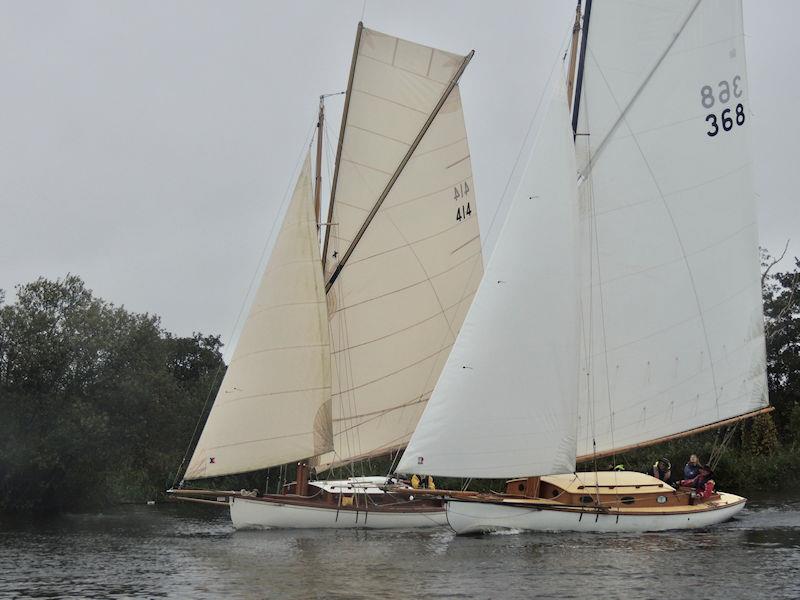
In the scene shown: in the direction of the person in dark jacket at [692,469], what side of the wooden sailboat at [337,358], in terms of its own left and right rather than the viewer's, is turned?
back

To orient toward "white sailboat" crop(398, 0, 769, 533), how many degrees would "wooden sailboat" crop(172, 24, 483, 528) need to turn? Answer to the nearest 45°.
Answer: approximately 135° to its left

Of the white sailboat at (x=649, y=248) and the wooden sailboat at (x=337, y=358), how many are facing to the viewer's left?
2

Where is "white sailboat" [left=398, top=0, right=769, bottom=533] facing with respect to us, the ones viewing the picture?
facing to the left of the viewer

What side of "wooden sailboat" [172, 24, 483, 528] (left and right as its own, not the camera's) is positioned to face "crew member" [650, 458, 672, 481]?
back

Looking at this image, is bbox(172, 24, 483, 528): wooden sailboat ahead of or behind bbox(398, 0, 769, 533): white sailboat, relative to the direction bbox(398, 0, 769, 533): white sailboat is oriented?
ahead

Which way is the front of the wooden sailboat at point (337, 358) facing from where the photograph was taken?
facing to the left of the viewer

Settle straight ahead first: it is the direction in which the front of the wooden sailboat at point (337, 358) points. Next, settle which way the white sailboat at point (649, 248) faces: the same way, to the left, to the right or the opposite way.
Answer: the same way

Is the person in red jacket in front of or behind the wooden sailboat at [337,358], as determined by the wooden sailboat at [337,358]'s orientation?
behind
